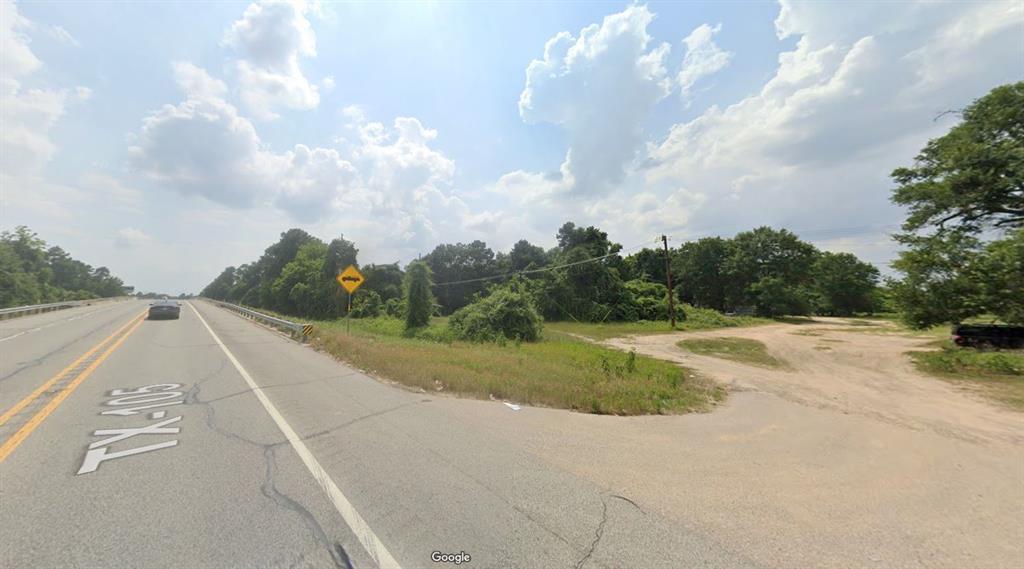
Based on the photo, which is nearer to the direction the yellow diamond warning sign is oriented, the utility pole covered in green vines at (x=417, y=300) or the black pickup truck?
the black pickup truck

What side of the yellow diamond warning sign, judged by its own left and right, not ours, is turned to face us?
front

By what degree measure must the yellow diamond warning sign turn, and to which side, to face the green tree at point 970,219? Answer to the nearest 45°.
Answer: approximately 90° to its left

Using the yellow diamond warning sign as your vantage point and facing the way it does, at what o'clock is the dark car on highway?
The dark car on highway is roughly at 5 o'clock from the yellow diamond warning sign.

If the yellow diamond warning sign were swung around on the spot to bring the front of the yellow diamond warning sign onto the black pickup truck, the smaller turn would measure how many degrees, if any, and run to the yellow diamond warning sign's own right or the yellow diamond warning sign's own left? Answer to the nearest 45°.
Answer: approximately 90° to the yellow diamond warning sign's own left

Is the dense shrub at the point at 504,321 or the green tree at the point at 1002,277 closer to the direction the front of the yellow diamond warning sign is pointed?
the green tree

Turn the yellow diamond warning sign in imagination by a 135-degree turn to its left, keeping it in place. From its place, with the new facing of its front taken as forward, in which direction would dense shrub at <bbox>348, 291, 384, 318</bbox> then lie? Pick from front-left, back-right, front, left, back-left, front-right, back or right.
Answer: front-left

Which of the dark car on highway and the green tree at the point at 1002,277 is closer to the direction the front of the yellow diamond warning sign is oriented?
the green tree

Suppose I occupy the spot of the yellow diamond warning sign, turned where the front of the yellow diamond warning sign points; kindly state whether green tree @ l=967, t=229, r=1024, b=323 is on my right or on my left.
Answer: on my left
